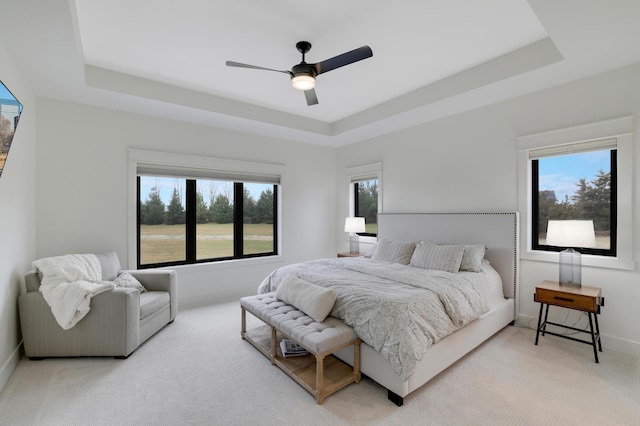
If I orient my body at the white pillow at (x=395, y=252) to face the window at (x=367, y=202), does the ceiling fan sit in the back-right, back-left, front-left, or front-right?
back-left

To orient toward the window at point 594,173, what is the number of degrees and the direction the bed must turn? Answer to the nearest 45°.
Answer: approximately 135° to its left

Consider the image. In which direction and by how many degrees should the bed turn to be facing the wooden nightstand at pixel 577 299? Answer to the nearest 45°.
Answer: approximately 135° to its left

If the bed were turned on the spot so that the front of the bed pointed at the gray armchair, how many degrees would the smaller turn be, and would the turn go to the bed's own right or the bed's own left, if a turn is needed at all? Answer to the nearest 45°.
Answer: approximately 45° to the bed's own right

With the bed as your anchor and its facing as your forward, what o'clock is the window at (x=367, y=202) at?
The window is roughly at 4 o'clock from the bed.

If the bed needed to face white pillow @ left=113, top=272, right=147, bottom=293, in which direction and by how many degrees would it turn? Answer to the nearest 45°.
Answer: approximately 45° to its right

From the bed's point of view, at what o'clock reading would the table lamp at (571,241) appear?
The table lamp is roughly at 7 o'clock from the bed.

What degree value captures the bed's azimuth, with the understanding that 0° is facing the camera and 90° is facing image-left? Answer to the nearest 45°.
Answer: approximately 45°

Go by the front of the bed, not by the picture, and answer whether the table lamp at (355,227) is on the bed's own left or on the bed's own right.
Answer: on the bed's own right
